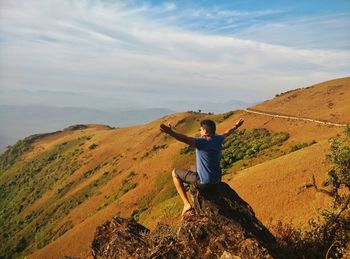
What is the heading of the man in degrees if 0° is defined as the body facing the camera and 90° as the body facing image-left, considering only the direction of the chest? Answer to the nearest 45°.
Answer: approximately 135°
